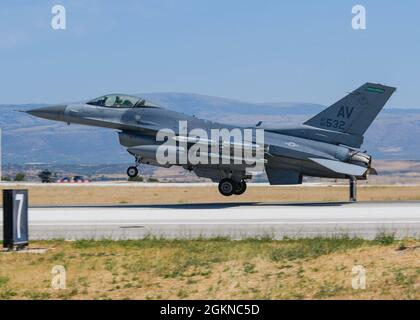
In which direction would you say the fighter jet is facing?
to the viewer's left
